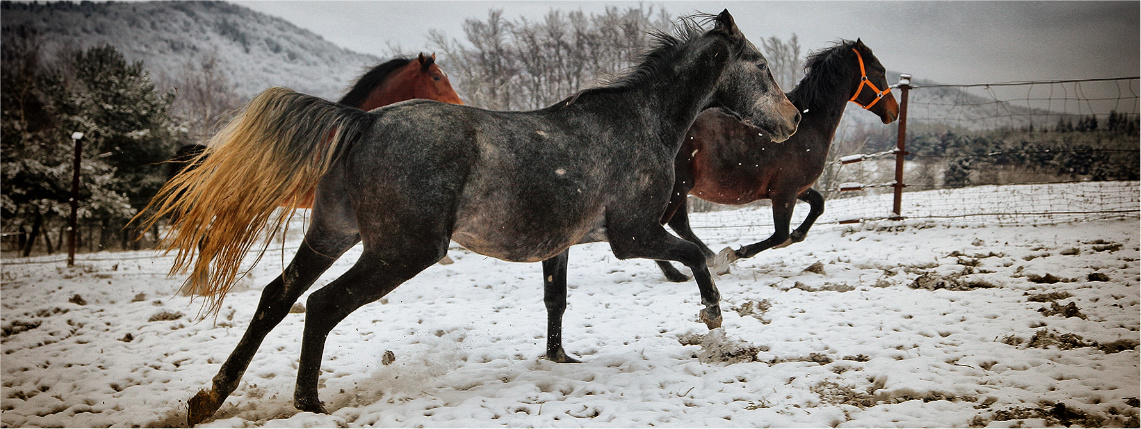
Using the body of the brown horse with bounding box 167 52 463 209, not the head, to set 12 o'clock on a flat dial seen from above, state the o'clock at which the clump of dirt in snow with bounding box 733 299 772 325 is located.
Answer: The clump of dirt in snow is roughly at 1 o'clock from the brown horse.

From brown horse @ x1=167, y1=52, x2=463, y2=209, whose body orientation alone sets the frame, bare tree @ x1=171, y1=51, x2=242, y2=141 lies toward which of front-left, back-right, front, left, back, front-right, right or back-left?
left

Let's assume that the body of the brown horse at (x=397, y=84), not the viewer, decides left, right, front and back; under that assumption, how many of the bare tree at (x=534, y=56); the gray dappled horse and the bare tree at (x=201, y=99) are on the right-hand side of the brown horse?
1

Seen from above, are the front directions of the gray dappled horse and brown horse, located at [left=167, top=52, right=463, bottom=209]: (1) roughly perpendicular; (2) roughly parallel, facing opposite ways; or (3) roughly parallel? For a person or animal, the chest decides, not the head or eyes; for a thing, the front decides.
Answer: roughly parallel

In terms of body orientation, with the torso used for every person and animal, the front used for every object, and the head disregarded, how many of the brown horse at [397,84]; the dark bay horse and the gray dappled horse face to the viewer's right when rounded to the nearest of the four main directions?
3

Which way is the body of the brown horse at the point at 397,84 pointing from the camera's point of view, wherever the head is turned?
to the viewer's right

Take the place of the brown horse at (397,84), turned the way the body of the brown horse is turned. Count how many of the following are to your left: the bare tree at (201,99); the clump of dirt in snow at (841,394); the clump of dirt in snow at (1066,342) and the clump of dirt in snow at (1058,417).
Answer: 1

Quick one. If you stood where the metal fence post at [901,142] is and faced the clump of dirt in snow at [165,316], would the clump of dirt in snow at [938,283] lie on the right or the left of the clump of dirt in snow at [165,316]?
left

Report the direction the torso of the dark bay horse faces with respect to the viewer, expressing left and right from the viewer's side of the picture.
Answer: facing to the right of the viewer

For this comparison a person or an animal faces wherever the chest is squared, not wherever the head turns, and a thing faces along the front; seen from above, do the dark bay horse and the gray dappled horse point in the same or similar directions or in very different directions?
same or similar directions

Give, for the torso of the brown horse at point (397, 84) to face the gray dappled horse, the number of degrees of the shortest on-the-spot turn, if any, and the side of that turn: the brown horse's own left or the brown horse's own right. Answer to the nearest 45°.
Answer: approximately 90° to the brown horse's own right

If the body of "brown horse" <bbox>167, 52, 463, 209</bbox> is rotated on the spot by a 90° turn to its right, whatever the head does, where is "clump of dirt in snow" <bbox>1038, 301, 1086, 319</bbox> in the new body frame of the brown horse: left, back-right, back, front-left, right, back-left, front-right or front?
front-left

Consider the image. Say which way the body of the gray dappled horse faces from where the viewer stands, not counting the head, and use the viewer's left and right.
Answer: facing to the right of the viewer

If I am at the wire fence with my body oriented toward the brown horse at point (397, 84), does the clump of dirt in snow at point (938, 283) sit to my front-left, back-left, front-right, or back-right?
front-left
